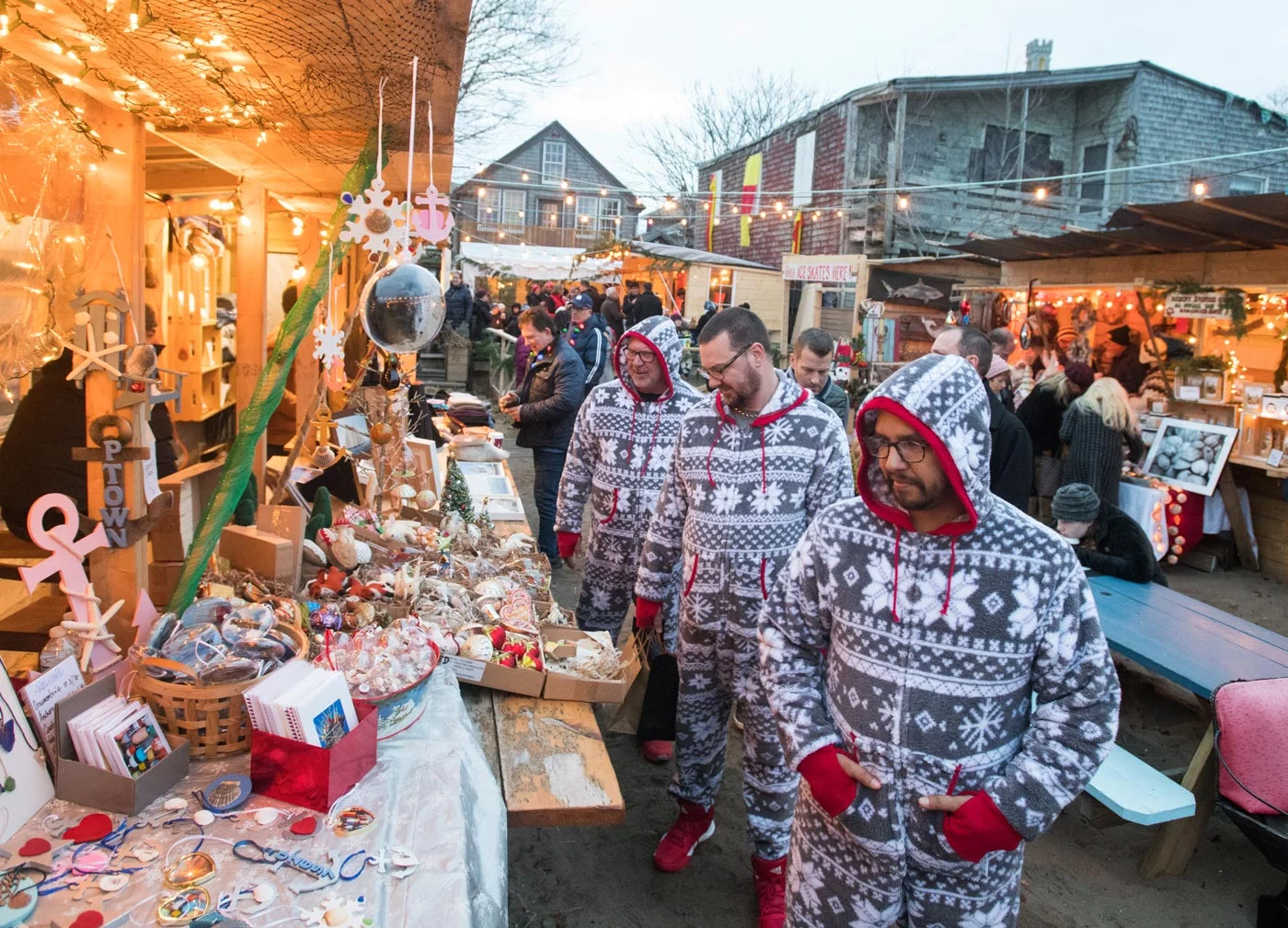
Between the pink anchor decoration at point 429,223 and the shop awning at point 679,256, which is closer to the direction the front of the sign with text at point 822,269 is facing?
the pink anchor decoration

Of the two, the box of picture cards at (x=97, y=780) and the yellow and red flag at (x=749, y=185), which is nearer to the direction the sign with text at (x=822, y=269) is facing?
the box of picture cards

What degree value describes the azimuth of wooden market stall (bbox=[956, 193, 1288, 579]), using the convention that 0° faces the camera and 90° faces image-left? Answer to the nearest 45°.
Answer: approximately 45°

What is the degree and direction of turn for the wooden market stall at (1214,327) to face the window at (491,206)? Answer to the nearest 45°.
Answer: approximately 90° to its right

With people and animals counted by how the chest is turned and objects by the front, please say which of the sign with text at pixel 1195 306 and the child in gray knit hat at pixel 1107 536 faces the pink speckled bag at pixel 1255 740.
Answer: the sign with text
